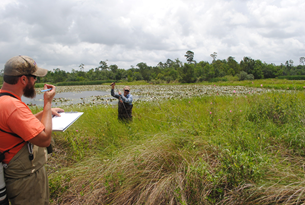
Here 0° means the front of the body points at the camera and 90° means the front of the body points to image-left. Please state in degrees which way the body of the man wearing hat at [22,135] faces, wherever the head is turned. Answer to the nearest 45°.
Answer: approximately 270°

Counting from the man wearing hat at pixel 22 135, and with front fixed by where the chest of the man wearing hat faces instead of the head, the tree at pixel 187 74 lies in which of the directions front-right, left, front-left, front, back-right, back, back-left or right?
front-left
